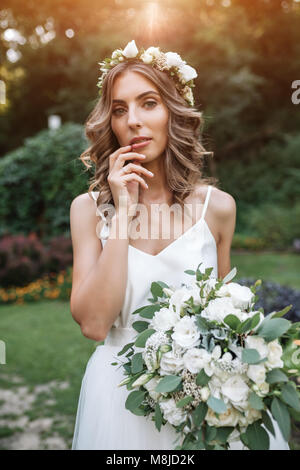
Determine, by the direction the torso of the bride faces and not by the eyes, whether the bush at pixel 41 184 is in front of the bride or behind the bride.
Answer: behind

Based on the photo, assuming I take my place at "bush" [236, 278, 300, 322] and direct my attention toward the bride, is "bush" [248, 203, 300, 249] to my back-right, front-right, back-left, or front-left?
back-right

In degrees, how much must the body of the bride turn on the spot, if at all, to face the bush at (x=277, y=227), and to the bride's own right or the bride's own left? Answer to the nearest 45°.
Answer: approximately 180°

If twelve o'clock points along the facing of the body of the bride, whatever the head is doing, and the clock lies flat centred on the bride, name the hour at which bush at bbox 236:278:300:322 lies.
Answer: The bush is roughly at 7 o'clock from the bride.

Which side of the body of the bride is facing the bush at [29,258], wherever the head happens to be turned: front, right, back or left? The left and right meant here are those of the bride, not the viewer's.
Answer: back

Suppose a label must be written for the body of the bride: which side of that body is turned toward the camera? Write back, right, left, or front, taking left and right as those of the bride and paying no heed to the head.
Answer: front
